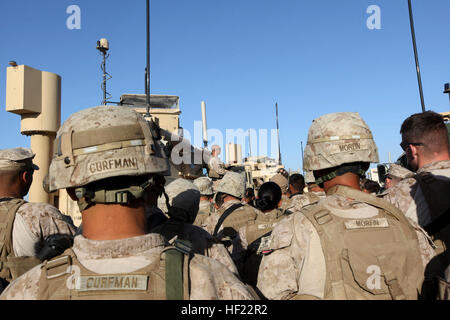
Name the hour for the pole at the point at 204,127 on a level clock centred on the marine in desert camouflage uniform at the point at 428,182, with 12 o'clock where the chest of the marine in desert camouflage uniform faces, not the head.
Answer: The pole is roughly at 12 o'clock from the marine in desert camouflage uniform.

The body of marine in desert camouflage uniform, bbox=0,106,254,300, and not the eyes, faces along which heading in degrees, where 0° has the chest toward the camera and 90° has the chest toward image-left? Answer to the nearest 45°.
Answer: approximately 180°

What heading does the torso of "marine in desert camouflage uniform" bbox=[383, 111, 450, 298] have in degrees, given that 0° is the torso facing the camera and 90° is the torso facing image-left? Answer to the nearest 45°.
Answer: approximately 135°

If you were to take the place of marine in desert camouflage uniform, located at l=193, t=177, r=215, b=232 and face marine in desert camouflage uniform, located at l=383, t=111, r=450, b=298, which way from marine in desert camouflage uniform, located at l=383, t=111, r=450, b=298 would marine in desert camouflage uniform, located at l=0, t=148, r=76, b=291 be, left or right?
right

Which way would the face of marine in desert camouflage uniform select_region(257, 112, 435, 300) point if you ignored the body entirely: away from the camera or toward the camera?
away from the camera

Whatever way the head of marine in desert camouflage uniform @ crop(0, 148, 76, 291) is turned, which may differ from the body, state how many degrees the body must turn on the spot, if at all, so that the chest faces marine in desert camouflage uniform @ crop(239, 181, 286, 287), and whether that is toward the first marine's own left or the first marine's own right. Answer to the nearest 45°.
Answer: approximately 45° to the first marine's own right

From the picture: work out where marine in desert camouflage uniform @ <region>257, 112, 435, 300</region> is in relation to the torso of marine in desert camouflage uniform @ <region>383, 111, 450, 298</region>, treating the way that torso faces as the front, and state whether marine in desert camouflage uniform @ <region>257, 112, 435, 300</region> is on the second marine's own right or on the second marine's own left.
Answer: on the second marine's own left

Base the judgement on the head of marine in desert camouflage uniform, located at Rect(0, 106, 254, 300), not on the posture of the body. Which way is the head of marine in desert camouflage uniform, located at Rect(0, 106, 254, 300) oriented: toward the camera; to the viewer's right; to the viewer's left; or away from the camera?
away from the camera

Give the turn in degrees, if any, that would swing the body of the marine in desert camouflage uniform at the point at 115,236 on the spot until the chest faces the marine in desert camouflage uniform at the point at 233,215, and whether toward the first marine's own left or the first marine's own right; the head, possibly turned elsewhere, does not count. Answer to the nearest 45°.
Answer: approximately 45° to the first marine's own right

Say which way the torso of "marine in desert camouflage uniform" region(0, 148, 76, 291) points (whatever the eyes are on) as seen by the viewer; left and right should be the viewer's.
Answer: facing away from the viewer and to the right of the viewer

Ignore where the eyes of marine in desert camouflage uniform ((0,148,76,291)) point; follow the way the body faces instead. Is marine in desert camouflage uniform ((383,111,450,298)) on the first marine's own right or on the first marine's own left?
on the first marine's own right
